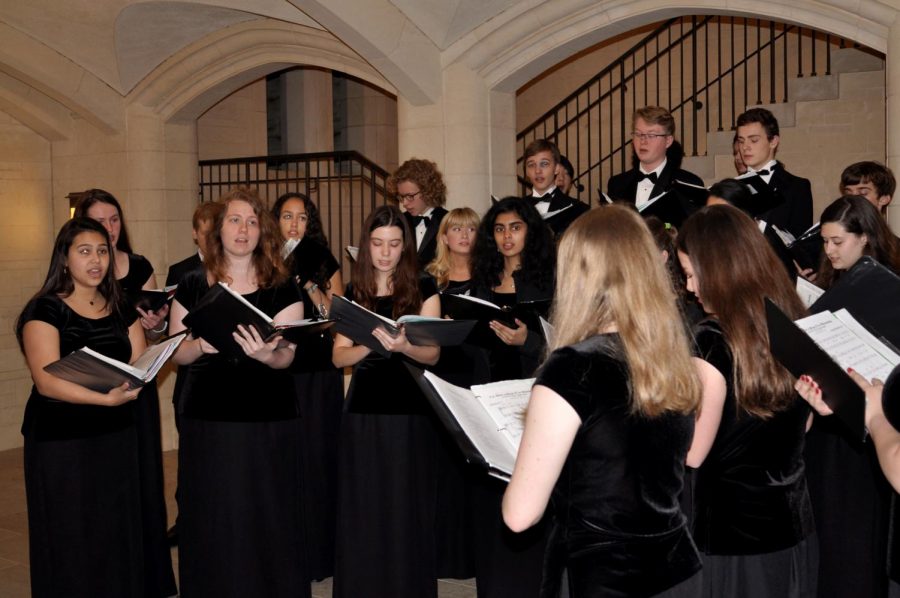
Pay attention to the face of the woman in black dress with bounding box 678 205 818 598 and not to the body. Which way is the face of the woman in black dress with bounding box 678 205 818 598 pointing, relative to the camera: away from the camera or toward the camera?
away from the camera

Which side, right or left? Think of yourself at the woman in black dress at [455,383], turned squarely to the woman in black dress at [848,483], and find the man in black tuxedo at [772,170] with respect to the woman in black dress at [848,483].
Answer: left

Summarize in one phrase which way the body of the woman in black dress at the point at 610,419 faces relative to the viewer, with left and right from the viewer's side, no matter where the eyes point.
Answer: facing away from the viewer and to the left of the viewer

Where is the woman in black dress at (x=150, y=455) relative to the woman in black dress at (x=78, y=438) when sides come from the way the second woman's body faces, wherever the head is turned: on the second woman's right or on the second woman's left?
on the second woman's left
